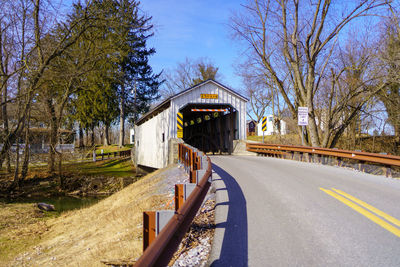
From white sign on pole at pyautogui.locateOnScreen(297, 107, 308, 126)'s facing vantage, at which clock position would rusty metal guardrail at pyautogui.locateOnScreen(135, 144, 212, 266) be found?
The rusty metal guardrail is roughly at 12 o'clock from the white sign on pole.

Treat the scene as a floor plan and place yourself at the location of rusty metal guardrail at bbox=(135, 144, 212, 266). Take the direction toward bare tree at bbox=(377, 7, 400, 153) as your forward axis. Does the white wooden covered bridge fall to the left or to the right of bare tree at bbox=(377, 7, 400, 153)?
left

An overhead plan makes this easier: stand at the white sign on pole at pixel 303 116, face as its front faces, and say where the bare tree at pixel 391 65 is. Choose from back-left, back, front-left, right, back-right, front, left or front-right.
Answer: back-left

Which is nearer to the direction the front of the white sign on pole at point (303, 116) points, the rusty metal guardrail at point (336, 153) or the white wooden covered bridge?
the rusty metal guardrail

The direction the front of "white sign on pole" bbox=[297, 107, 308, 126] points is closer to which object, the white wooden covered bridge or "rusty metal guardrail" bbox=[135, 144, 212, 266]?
the rusty metal guardrail

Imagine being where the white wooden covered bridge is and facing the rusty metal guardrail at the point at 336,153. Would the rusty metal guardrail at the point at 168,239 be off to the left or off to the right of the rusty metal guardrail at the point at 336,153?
right

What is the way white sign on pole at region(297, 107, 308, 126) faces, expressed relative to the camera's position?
facing the viewer

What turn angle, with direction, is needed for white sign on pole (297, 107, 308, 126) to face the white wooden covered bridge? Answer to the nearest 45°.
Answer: approximately 135° to its right

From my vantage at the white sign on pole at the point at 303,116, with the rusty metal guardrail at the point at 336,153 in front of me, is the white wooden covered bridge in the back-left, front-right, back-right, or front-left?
back-right

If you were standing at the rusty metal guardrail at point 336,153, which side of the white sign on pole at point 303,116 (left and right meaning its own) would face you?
front
